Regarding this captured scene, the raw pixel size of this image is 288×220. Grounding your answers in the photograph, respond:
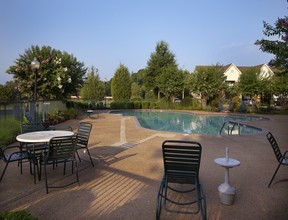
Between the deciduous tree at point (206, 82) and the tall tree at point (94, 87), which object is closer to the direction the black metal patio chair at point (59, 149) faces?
the tall tree

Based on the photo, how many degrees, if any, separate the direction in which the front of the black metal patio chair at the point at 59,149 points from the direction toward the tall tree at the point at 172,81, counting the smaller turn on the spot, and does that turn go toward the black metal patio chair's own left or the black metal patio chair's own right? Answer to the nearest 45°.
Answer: approximately 90° to the black metal patio chair's own right

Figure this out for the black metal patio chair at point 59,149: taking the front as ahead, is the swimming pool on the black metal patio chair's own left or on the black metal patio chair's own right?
on the black metal patio chair's own right

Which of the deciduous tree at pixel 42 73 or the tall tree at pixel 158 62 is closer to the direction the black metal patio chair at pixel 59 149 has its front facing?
the deciduous tree

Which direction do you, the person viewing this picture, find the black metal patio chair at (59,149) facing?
facing away from the viewer and to the left of the viewer

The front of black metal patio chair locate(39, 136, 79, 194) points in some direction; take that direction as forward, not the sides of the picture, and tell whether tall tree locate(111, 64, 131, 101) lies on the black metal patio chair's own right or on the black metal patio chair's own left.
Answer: on the black metal patio chair's own right

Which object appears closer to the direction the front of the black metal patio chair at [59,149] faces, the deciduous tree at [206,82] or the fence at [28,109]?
the fence

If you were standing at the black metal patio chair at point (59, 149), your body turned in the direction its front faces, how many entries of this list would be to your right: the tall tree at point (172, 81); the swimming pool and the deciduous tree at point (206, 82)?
3

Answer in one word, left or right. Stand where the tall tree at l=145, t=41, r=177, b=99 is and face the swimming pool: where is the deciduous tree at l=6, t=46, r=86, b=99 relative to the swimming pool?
right

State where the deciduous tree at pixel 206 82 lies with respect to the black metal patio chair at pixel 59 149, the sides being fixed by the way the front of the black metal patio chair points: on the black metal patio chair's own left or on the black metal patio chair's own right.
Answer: on the black metal patio chair's own right
